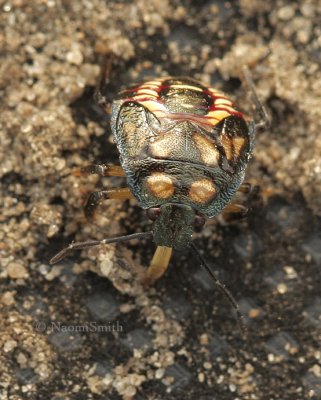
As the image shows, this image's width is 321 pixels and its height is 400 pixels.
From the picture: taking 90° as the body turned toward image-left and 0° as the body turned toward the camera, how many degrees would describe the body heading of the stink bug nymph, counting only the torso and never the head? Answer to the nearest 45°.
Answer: approximately 0°
